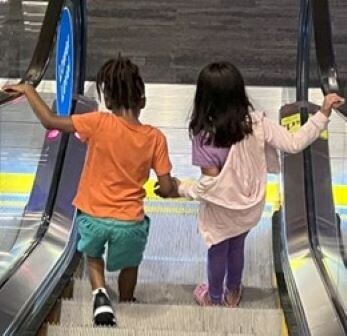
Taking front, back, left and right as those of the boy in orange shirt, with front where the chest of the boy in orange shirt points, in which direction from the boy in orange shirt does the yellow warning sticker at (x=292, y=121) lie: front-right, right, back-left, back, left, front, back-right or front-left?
front-right

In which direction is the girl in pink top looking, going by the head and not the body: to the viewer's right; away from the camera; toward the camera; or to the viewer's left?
away from the camera

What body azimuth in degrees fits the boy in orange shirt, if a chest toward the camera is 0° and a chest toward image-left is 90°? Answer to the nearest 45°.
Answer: approximately 180°

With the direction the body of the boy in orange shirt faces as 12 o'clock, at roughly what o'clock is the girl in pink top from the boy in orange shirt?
The girl in pink top is roughly at 3 o'clock from the boy in orange shirt.

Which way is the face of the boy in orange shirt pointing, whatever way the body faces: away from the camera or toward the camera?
away from the camera
